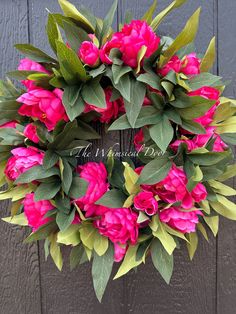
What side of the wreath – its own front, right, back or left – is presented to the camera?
front
